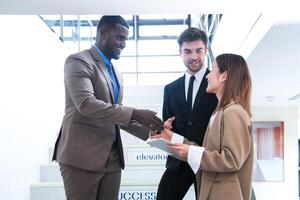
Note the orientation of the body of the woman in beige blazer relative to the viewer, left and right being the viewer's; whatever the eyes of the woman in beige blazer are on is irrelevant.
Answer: facing to the left of the viewer

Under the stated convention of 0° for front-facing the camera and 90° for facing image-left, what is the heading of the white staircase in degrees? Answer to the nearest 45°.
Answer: approximately 0°

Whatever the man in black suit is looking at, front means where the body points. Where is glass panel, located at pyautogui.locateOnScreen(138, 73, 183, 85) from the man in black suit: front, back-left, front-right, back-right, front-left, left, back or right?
back

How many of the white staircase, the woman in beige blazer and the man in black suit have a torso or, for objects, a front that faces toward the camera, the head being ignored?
2

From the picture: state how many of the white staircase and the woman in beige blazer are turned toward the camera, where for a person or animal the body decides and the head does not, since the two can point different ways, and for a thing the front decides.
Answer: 1

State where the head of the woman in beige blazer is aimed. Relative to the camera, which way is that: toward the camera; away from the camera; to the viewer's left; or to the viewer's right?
to the viewer's left

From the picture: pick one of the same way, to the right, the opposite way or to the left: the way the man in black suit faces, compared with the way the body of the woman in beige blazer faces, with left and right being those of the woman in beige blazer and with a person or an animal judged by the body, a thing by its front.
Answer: to the left

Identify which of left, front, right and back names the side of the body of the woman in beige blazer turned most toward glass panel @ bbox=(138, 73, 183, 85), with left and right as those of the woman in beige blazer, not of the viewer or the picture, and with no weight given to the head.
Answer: right

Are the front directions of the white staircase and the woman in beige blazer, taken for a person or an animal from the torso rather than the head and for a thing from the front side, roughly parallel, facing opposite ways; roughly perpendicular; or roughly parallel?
roughly perpendicular

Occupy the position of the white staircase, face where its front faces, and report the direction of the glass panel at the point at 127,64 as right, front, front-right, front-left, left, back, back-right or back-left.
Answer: back
